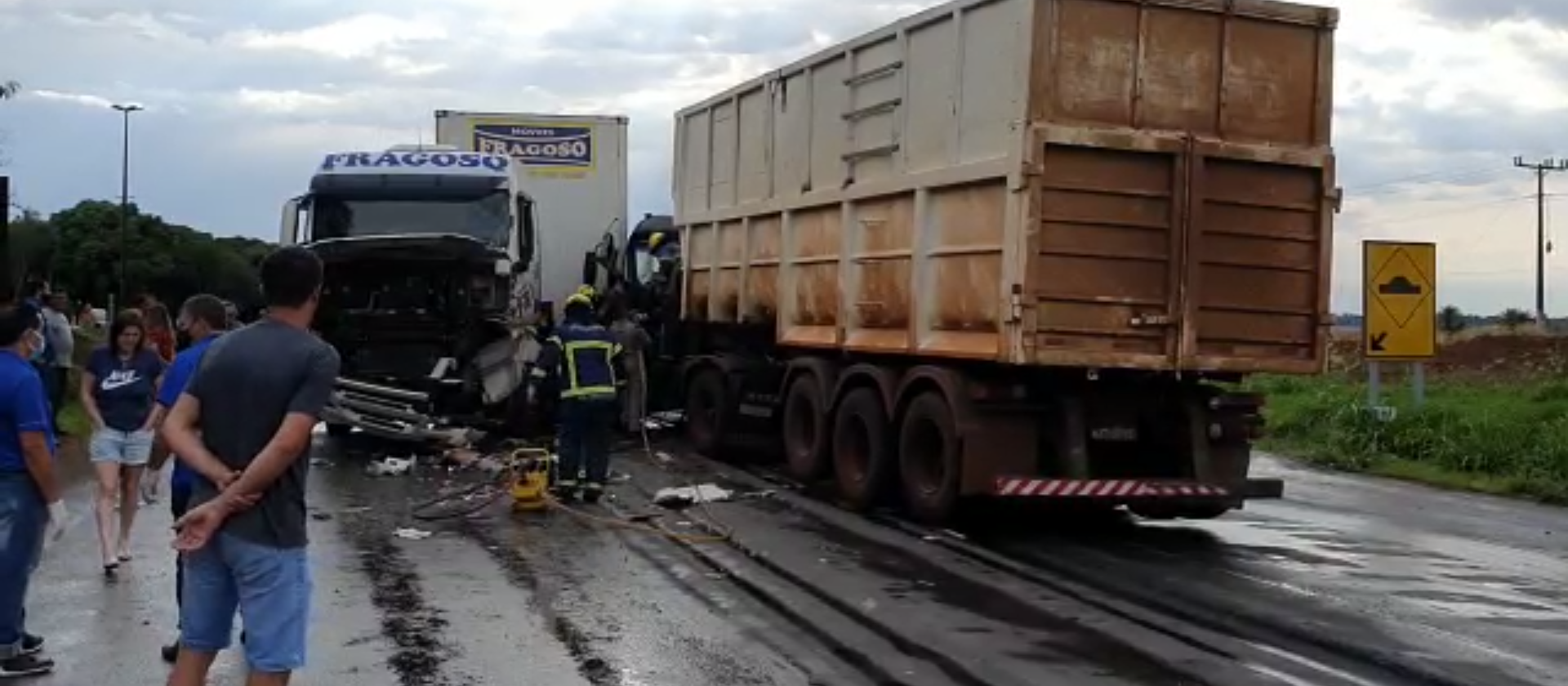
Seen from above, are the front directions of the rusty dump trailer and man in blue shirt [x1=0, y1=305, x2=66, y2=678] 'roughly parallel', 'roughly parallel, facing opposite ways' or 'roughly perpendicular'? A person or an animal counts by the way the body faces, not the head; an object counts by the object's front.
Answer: roughly perpendicular

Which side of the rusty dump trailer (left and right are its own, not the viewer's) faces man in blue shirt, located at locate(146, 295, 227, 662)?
left

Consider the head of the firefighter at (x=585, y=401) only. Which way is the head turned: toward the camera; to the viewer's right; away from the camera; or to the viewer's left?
away from the camera

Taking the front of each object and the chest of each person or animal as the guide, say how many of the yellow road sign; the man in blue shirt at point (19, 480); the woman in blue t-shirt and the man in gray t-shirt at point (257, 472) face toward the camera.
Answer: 2

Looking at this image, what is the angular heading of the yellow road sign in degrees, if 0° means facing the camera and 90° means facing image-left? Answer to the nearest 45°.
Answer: approximately 0°

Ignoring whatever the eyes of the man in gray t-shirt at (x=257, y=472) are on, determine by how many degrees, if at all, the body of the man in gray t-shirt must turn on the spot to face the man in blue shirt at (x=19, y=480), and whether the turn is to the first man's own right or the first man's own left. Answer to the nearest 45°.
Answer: approximately 90° to the first man's own left

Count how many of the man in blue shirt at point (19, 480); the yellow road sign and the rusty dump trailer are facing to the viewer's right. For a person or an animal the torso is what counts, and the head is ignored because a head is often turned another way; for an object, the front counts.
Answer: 1

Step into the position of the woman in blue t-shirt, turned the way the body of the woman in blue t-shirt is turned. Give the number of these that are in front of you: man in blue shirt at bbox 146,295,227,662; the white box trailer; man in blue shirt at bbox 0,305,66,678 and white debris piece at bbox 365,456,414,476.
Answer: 2

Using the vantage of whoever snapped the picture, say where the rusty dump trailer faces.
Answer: facing away from the viewer and to the left of the viewer

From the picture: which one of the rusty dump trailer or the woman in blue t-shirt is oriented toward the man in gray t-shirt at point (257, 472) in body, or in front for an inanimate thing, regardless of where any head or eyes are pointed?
the woman in blue t-shirt

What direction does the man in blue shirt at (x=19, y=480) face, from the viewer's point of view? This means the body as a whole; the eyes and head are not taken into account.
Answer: to the viewer's right
